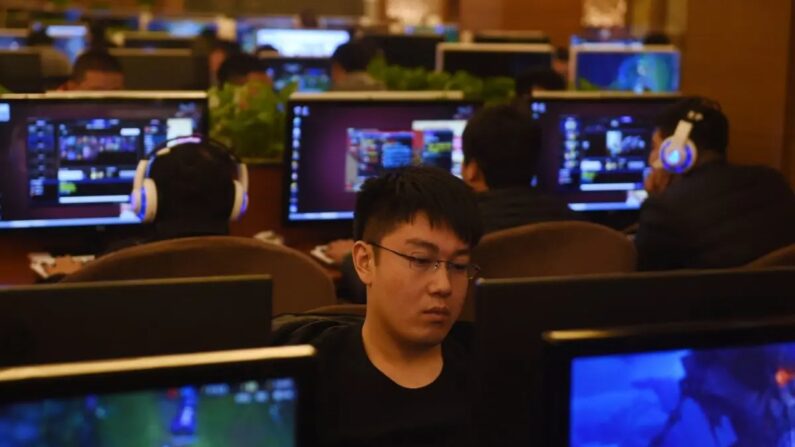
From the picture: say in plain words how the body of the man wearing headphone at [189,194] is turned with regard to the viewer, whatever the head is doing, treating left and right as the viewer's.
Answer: facing away from the viewer

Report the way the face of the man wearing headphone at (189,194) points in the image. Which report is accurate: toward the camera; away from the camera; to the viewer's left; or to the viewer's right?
away from the camera

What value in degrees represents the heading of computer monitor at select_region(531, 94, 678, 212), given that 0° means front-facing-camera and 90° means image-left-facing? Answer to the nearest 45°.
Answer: approximately 0°

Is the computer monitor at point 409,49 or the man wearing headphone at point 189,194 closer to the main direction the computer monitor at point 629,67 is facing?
the man wearing headphone

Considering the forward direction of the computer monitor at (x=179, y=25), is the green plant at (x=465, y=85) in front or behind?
in front

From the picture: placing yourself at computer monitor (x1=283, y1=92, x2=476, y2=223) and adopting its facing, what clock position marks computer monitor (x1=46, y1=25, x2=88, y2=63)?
computer monitor (x1=46, y1=25, x2=88, y2=63) is roughly at 5 o'clock from computer monitor (x1=283, y1=92, x2=476, y2=223).

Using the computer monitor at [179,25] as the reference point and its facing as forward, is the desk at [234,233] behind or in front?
in front

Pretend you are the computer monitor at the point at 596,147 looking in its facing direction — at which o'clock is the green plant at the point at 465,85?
The green plant is roughly at 4 o'clock from the computer monitor.

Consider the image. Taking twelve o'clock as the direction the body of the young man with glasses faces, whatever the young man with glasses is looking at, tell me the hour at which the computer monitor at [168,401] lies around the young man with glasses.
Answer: The computer monitor is roughly at 2 o'clock from the young man with glasses.

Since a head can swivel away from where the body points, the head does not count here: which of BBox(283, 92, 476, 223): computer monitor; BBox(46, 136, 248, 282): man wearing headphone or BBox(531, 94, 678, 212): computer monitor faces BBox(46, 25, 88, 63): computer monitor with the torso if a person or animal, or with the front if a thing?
the man wearing headphone

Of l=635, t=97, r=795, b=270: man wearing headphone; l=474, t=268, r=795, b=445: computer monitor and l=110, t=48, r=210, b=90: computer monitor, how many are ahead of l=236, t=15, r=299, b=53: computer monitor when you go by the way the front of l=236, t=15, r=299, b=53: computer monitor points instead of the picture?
3

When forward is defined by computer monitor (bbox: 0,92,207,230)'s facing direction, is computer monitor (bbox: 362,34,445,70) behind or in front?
behind

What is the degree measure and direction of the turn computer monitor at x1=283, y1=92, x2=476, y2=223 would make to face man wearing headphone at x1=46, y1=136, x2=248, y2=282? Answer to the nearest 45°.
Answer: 0° — it already faces them

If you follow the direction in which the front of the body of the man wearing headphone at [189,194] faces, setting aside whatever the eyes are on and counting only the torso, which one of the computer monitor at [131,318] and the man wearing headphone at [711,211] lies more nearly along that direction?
the man wearing headphone

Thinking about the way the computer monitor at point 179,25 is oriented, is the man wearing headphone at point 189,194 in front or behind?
in front
